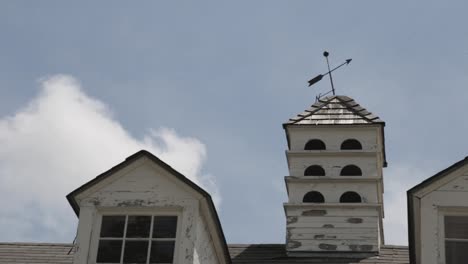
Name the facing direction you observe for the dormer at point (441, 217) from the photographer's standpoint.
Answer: facing the viewer

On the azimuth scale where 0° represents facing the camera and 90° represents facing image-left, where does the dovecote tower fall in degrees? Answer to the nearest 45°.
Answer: approximately 0°
